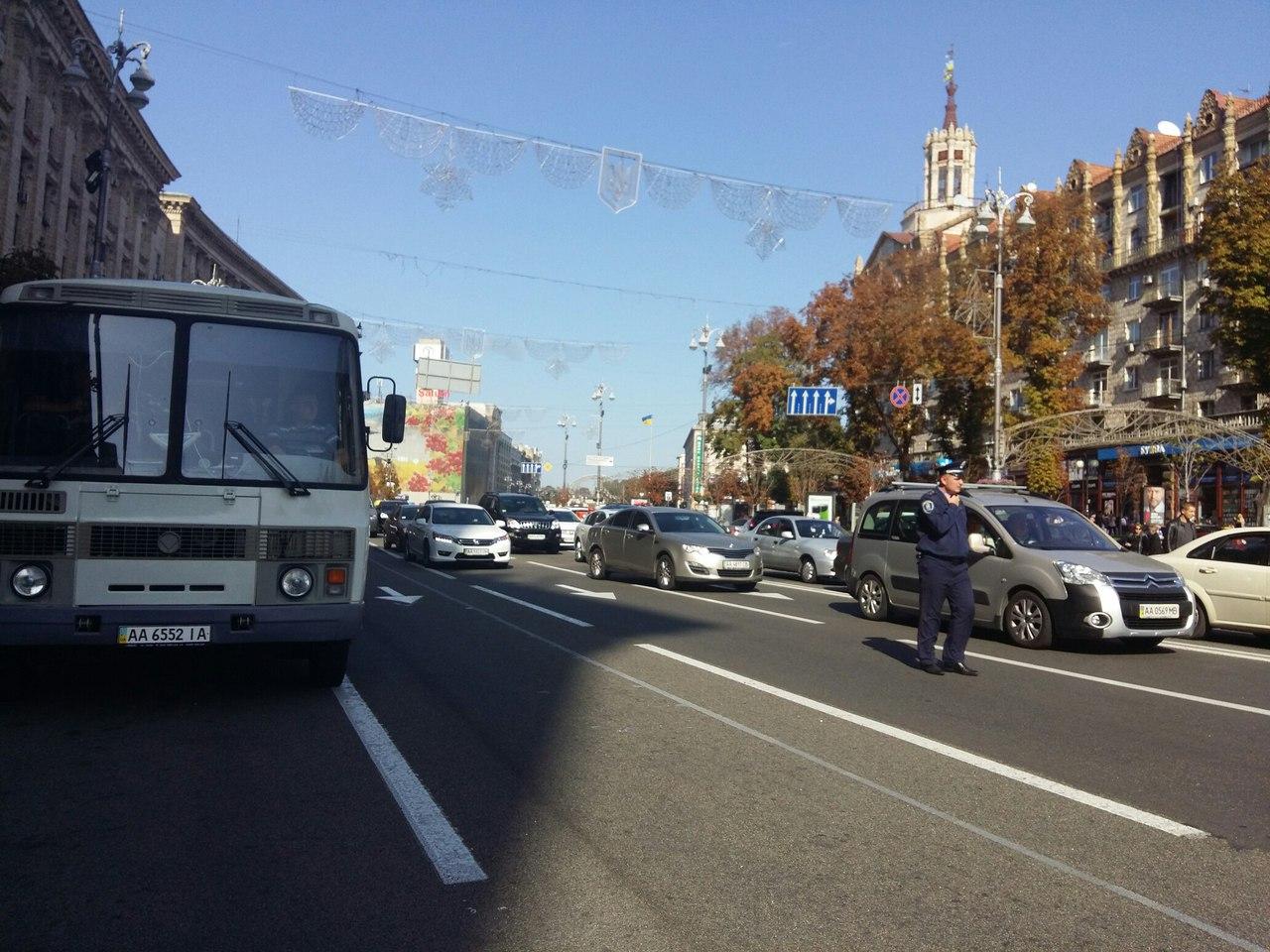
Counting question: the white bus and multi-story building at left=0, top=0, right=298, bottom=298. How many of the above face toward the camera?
1

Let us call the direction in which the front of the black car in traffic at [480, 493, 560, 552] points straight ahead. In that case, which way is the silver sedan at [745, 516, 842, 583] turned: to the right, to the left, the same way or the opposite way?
the same way

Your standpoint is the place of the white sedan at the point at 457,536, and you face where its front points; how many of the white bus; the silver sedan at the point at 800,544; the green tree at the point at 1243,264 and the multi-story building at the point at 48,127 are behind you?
1

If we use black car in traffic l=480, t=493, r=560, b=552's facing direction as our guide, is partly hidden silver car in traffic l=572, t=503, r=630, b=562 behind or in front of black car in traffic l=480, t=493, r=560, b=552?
in front

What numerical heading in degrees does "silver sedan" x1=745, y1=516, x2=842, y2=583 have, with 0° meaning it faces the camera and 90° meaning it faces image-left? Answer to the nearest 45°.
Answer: approximately 315°

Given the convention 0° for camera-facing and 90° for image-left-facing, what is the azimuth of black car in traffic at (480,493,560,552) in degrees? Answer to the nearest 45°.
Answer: approximately 315°

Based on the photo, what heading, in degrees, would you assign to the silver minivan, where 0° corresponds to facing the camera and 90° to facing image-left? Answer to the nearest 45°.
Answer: approximately 315°

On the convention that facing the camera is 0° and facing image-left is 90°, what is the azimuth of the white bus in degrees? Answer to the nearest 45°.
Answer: approximately 0°

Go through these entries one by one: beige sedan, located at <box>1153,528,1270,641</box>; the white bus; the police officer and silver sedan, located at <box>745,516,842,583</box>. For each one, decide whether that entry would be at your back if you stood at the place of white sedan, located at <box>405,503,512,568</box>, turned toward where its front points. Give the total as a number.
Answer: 0

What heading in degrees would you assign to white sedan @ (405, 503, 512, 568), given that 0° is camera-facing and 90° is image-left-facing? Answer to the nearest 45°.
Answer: approximately 315°

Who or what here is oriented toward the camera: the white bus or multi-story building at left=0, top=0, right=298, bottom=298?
the white bus

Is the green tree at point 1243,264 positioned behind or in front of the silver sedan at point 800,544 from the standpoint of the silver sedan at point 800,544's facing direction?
in front

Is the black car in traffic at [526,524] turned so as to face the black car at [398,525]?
no

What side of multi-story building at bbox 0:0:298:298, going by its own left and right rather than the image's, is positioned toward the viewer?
right

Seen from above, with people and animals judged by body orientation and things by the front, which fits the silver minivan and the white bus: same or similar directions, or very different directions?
same or similar directions

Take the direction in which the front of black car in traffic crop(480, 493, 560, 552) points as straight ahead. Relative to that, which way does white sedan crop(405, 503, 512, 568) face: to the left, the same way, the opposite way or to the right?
the same way

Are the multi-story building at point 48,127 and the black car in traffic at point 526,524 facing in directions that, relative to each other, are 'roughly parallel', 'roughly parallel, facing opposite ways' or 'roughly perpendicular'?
roughly perpendicular
